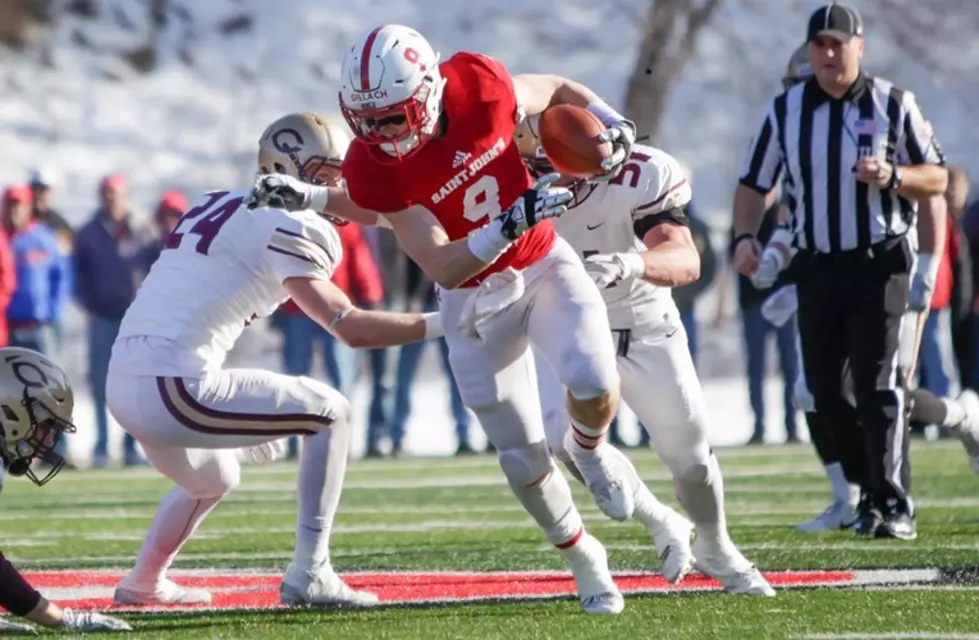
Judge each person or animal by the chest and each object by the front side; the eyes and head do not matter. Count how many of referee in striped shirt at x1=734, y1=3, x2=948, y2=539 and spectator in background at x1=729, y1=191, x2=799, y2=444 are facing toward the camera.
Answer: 2

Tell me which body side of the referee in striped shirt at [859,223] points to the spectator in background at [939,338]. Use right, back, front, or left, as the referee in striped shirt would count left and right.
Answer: back

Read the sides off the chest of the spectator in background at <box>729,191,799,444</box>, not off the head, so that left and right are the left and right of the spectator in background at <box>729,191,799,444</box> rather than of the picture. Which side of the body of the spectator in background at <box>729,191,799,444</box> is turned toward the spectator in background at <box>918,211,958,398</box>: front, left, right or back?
left

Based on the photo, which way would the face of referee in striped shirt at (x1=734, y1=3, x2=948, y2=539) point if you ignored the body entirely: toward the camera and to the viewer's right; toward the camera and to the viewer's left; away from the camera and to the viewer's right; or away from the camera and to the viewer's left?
toward the camera and to the viewer's left

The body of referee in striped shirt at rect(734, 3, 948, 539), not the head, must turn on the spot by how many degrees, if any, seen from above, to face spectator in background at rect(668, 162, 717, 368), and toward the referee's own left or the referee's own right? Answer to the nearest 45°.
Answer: approximately 180°

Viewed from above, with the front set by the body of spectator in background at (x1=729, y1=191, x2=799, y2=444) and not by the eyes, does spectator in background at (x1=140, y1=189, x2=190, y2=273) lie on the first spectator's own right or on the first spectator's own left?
on the first spectator's own right

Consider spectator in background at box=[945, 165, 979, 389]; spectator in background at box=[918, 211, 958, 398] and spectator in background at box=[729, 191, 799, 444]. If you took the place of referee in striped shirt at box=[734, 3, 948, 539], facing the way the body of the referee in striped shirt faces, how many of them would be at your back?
3

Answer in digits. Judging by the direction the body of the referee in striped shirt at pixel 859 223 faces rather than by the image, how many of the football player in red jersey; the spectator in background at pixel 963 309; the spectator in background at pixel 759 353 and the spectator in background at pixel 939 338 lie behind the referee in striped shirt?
3

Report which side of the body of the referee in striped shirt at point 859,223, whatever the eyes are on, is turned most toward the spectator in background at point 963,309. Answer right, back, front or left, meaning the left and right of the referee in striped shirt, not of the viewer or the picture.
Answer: back

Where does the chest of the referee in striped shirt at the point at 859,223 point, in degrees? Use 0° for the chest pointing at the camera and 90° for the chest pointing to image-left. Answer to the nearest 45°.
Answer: approximately 0°
